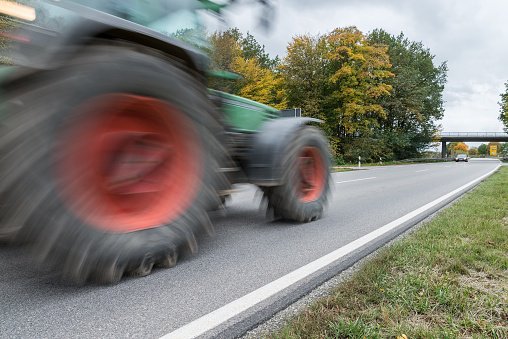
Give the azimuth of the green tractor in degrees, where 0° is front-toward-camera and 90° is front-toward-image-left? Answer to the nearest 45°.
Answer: approximately 225°

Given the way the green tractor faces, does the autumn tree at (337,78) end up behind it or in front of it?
in front

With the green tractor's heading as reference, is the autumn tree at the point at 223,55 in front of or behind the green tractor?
in front

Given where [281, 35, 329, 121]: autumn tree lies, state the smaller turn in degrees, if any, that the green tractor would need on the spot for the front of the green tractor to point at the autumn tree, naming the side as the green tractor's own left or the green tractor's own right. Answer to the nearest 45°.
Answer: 0° — it already faces it

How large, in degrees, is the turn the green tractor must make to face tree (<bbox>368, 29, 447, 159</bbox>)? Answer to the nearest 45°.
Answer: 0° — it already faces it
